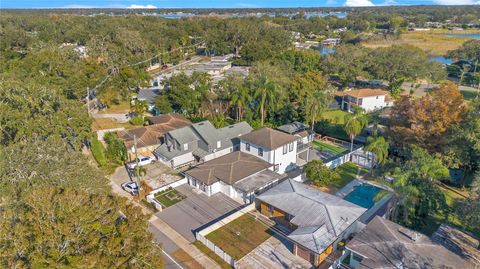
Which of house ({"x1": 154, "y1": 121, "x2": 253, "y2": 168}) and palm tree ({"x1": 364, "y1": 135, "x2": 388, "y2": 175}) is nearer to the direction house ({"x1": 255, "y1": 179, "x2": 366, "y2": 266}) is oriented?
the house

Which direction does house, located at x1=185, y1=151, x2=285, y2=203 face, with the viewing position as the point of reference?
facing the viewer and to the left of the viewer

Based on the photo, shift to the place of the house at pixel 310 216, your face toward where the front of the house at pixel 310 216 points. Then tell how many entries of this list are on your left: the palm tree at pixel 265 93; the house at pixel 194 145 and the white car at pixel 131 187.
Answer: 0

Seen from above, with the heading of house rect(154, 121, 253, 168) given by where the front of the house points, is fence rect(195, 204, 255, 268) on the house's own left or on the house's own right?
on the house's own left

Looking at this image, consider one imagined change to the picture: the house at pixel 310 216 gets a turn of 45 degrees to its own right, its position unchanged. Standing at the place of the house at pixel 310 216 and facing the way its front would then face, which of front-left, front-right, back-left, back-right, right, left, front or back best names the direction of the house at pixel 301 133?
right

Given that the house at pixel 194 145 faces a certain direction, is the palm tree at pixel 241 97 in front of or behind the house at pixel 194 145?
behind

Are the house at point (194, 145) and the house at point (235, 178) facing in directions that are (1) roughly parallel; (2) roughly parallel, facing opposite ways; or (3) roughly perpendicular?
roughly parallel

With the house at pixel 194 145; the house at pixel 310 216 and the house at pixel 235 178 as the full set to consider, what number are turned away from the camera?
0

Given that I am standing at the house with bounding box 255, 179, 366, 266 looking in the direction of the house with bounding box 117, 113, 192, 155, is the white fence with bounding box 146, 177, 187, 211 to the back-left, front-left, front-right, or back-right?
front-left

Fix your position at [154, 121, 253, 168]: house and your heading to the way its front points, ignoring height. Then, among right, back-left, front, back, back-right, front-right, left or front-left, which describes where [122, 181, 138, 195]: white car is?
front

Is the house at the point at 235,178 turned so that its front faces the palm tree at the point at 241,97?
no

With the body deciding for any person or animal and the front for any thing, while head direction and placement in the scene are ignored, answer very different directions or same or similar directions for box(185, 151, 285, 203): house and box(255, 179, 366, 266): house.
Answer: same or similar directions

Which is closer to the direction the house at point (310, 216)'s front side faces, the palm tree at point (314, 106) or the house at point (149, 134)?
the house

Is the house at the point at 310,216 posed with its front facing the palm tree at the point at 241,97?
no

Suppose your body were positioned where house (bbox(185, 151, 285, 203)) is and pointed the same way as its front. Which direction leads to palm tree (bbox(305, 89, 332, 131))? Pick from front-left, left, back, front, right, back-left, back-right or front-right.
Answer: back

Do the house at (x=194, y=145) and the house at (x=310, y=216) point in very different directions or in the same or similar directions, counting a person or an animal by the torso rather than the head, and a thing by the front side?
same or similar directions

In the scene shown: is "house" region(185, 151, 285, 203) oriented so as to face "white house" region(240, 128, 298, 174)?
no

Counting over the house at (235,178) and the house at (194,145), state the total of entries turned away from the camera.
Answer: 0
